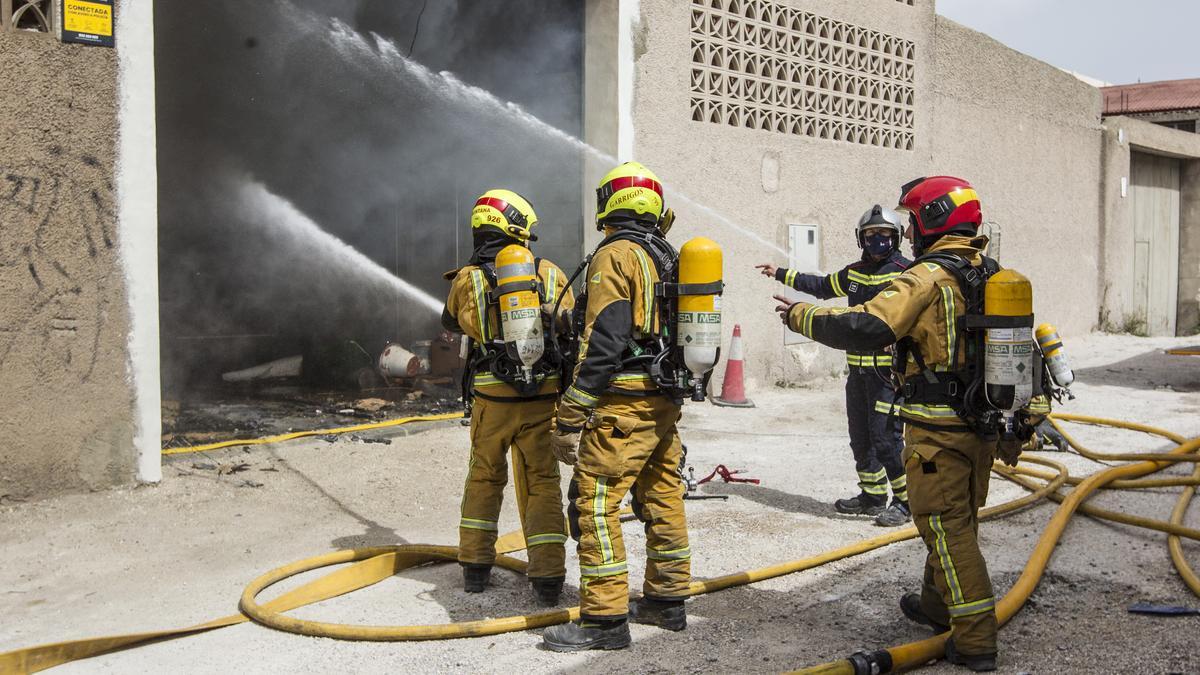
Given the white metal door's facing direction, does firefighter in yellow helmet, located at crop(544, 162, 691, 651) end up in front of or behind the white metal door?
in front

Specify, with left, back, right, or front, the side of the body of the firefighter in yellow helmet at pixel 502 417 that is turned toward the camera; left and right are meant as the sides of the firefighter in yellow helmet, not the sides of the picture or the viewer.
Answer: back

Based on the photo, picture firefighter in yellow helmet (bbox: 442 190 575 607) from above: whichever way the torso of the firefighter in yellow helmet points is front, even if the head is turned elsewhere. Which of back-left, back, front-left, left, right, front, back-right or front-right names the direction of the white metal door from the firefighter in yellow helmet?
front-right

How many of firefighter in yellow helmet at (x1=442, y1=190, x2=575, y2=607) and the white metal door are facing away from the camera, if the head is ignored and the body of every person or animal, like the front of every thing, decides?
1

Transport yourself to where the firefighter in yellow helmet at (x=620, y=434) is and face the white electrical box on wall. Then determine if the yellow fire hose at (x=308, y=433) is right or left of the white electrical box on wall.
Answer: left

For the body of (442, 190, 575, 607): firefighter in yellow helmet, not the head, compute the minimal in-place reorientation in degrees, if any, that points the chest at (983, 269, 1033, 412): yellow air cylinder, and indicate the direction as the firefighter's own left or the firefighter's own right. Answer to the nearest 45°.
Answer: approximately 135° to the firefighter's own right

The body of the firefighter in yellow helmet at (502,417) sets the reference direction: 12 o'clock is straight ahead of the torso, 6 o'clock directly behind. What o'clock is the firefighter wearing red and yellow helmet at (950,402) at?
The firefighter wearing red and yellow helmet is roughly at 4 o'clock from the firefighter in yellow helmet.

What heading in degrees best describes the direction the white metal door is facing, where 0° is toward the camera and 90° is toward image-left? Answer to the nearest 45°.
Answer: approximately 45°

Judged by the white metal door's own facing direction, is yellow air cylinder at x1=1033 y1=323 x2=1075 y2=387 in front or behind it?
in front
